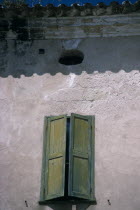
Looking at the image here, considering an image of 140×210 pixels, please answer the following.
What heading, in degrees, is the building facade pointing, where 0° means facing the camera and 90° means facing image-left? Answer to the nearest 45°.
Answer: approximately 0°
